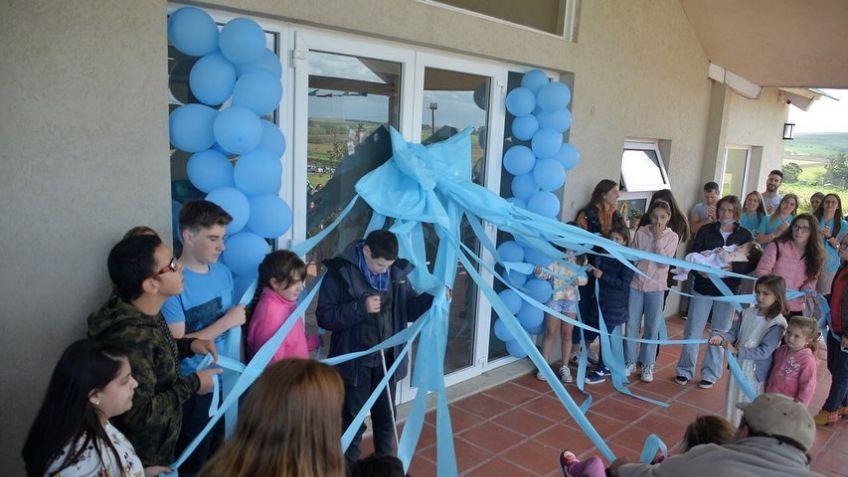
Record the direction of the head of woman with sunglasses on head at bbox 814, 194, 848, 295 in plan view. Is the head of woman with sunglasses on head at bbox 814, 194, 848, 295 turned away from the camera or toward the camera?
toward the camera

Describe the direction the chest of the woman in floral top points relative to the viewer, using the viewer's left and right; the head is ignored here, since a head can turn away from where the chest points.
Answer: facing to the right of the viewer

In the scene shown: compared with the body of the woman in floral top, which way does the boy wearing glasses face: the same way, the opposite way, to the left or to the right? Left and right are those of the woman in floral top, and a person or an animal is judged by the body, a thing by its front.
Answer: the same way

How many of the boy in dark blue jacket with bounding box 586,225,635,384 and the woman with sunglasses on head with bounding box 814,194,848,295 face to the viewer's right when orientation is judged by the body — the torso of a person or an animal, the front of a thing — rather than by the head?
0

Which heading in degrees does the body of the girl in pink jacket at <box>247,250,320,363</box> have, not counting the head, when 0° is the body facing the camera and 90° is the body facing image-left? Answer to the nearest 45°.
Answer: approximately 270°

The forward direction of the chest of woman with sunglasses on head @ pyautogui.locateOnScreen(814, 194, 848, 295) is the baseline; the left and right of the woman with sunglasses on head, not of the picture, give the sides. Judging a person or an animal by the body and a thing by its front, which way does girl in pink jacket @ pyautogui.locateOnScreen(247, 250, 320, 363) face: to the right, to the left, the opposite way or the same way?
the opposite way

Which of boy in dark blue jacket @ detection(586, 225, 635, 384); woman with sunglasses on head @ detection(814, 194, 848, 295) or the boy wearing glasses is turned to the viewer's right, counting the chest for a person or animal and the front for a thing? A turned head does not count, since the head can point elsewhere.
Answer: the boy wearing glasses

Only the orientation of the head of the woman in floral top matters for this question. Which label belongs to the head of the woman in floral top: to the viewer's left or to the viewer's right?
to the viewer's right

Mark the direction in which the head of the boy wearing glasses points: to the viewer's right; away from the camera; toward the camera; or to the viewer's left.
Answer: to the viewer's right

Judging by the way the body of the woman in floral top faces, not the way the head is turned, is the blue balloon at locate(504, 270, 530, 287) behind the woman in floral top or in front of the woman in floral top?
in front

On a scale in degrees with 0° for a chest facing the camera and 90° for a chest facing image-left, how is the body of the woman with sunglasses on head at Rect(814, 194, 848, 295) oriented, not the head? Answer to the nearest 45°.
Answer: approximately 45°

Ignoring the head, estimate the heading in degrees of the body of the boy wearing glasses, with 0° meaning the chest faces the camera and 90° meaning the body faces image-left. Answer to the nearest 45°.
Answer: approximately 270°

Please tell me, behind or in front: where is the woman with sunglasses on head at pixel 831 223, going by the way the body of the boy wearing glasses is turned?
in front
